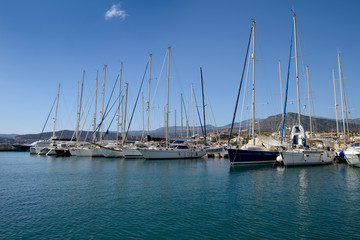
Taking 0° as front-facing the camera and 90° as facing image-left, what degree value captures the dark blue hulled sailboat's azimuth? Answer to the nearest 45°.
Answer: approximately 45°

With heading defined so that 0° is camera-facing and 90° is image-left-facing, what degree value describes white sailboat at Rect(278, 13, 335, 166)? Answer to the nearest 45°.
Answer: approximately 45°

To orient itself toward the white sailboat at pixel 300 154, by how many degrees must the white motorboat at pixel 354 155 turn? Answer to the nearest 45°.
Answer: approximately 45° to its right

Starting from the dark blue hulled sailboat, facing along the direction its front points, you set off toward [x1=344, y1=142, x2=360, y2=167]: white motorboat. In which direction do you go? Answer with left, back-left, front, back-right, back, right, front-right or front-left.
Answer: back-left

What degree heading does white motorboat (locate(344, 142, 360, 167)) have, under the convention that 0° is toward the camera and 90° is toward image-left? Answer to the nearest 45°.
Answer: approximately 45°

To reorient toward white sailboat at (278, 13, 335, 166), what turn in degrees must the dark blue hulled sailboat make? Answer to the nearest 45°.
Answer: approximately 135° to its left
